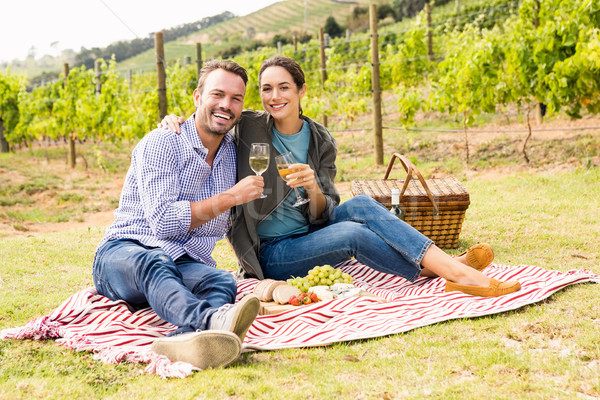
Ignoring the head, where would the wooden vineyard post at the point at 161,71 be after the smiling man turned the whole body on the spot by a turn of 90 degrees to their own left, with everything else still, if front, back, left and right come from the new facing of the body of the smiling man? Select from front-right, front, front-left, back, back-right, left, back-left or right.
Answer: front-left

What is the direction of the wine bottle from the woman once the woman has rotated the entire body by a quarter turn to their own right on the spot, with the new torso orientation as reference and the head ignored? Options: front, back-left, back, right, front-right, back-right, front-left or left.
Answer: back

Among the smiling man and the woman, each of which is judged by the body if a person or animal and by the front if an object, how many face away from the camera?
0

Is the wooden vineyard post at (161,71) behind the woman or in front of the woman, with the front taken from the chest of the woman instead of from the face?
behind

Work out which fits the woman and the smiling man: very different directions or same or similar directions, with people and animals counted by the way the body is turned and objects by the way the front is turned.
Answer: same or similar directions

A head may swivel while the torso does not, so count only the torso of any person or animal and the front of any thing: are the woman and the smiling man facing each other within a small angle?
no

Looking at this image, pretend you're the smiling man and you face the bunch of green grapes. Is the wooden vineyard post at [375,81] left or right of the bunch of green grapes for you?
left

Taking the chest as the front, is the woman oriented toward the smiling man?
no

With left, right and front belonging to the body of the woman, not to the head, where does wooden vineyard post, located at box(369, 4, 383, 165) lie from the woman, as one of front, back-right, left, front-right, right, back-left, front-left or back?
back-left

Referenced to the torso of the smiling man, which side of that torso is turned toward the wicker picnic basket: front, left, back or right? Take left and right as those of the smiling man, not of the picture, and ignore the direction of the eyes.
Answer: left

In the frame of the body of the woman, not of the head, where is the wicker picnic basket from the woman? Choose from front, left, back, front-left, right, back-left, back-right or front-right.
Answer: left

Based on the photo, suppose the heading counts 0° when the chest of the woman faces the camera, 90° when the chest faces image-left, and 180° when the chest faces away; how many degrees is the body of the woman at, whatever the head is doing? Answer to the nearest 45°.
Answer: approximately 315°

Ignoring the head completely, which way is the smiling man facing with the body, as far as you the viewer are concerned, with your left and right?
facing the viewer and to the right of the viewer
